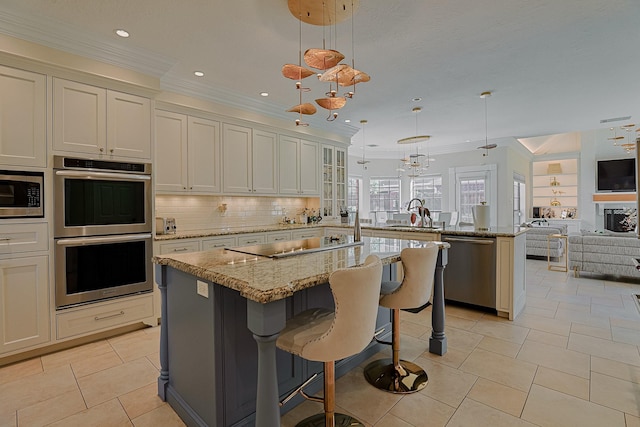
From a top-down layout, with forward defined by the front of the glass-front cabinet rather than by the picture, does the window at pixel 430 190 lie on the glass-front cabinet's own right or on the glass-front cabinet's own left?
on the glass-front cabinet's own left

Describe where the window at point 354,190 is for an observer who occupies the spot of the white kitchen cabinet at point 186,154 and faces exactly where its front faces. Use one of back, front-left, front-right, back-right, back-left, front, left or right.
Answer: left

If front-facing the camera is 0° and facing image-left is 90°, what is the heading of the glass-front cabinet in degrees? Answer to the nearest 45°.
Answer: approximately 315°

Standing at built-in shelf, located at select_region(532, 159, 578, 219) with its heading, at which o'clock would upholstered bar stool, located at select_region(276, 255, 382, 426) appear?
The upholstered bar stool is roughly at 12 o'clock from the built-in shelf.

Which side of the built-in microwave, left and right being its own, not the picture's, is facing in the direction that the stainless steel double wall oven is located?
left

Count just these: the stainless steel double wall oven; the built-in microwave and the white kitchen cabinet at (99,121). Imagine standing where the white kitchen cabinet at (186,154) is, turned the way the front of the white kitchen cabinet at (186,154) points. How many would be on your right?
3

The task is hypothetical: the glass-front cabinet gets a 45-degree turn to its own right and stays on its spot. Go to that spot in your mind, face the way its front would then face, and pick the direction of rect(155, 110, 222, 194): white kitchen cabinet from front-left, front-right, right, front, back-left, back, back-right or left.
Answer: front-right

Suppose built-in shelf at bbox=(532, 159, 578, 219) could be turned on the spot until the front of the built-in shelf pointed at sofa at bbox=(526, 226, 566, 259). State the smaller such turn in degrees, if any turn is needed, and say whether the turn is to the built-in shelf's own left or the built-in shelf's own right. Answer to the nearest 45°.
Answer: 0° — it already faces it

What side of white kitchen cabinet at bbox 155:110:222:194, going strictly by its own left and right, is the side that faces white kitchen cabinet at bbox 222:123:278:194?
left

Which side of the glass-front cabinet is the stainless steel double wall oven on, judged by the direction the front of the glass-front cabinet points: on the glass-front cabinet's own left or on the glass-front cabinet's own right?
on the glass-front cabinet's own right

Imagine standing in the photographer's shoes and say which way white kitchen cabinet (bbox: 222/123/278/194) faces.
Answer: facing the viewer and to the right of the viewer

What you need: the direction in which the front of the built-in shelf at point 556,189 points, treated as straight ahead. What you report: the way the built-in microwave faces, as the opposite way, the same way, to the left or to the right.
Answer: to the left

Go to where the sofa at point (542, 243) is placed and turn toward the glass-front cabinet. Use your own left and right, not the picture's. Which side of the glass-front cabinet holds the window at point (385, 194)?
right

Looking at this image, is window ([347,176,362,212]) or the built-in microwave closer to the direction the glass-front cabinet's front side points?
the built-in microwave
